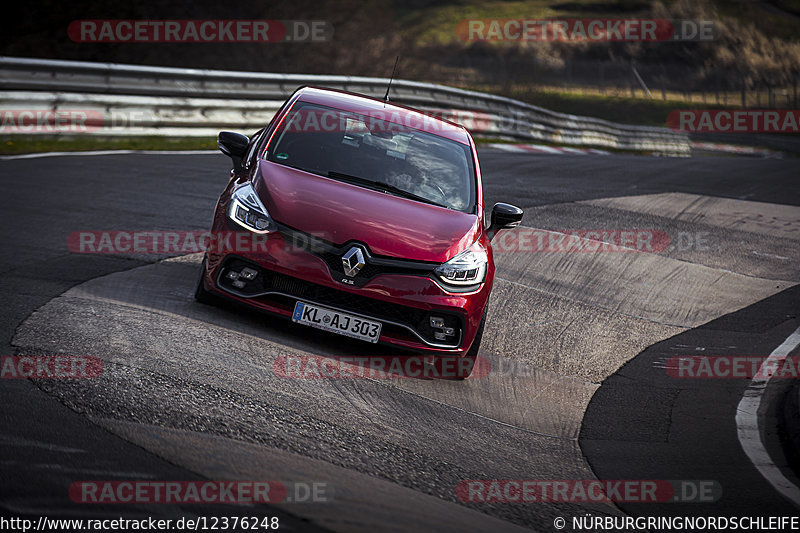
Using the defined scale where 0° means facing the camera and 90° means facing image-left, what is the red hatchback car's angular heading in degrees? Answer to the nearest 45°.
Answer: approximately 0°

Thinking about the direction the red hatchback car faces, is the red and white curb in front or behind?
behind

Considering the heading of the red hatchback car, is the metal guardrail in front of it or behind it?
behind
